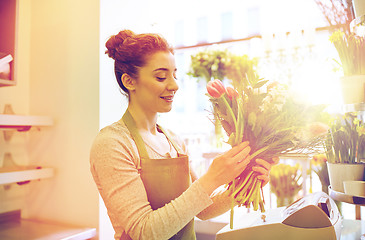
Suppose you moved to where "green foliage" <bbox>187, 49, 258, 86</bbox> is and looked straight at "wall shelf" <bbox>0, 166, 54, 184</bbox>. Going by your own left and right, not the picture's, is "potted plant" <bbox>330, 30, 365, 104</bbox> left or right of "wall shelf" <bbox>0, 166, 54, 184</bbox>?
left

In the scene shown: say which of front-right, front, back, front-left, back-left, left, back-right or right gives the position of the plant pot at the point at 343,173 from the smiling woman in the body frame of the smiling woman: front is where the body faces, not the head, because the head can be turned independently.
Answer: front-left

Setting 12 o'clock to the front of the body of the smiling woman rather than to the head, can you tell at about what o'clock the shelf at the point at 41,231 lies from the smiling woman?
The shelf is roughly at 6 o'clock from the smiling woman.

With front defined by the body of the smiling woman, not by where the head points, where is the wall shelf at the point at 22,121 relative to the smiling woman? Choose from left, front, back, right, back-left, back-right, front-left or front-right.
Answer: back

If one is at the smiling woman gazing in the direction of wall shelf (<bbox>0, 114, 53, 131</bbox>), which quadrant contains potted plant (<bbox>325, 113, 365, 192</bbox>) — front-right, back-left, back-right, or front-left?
back-right

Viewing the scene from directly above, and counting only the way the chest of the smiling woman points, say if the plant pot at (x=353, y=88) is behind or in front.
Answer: in front

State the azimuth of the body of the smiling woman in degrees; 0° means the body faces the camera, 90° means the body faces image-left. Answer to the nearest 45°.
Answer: approximately 315°

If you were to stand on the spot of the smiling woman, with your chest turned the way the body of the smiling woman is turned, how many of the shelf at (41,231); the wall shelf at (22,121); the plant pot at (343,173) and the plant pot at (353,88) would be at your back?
2

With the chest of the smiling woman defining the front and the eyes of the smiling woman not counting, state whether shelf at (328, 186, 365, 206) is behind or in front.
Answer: in front

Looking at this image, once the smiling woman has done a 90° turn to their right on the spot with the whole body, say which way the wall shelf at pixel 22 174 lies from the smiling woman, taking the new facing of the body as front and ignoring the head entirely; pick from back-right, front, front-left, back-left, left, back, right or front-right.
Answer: right
